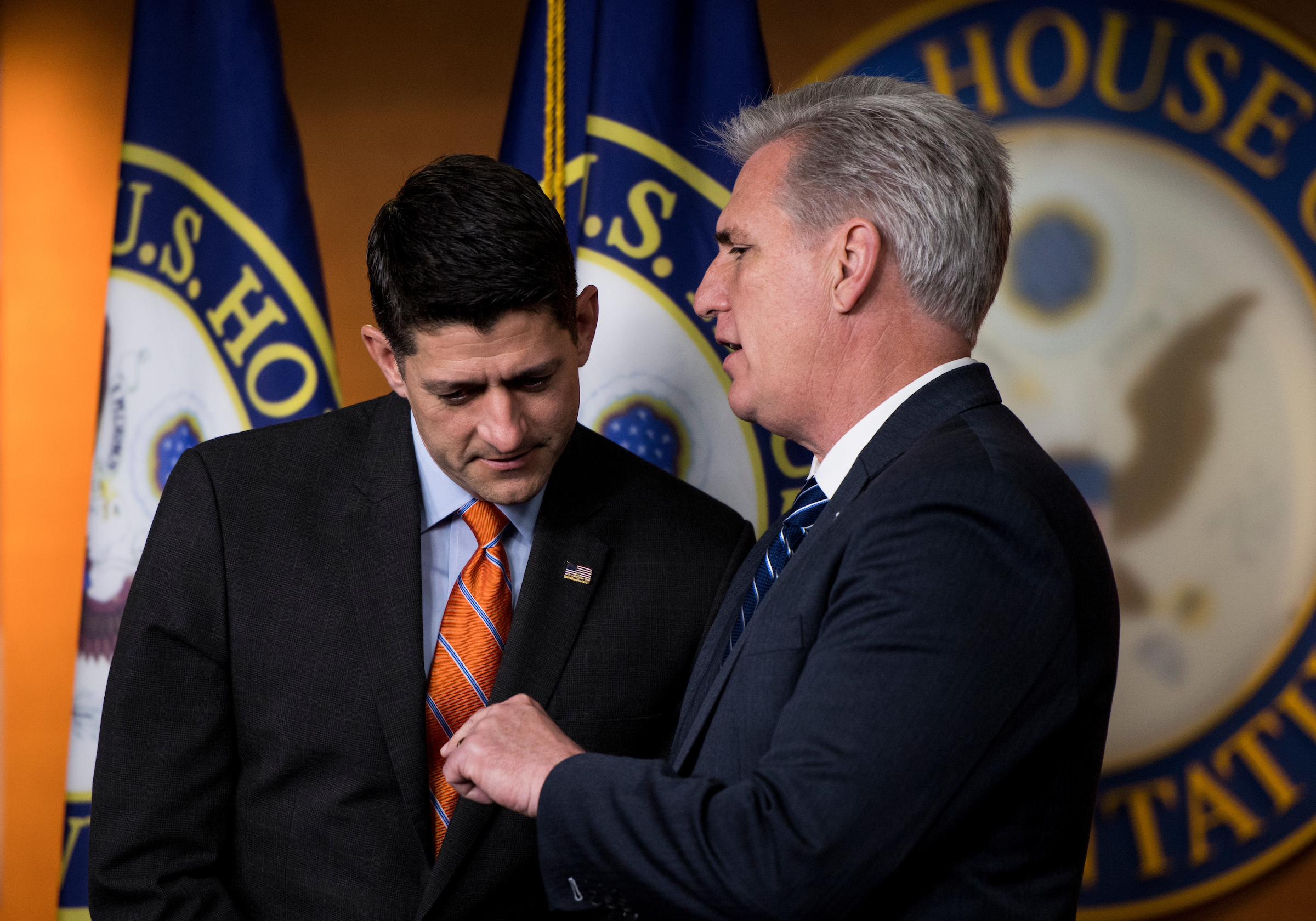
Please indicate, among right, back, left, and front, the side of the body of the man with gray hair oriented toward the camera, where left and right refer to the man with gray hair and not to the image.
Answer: left

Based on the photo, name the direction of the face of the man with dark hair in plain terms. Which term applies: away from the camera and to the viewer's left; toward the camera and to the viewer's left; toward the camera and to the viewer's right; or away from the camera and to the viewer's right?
toward the camera and to the viewer's right

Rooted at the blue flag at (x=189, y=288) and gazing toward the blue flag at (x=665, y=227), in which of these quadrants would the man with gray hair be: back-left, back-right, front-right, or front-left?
front-right

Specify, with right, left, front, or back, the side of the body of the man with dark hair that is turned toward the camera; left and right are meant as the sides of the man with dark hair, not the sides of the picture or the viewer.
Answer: front

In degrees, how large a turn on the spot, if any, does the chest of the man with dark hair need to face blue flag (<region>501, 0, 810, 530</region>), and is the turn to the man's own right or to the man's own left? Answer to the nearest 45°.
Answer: approximately 135° to the man's own left

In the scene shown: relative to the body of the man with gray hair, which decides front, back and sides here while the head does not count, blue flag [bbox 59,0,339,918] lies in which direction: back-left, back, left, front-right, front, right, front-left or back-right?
front-right

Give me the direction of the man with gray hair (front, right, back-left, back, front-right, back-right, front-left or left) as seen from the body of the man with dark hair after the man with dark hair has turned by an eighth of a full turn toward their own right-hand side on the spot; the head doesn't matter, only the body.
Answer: left

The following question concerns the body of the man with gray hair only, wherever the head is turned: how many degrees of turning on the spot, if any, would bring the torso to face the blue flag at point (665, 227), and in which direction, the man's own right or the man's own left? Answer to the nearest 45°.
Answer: approximately 90° to the man's own right

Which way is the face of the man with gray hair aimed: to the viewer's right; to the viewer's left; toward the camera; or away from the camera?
to the viewer's left

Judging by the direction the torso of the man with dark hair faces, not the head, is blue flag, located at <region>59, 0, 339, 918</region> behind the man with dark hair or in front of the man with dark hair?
behind
